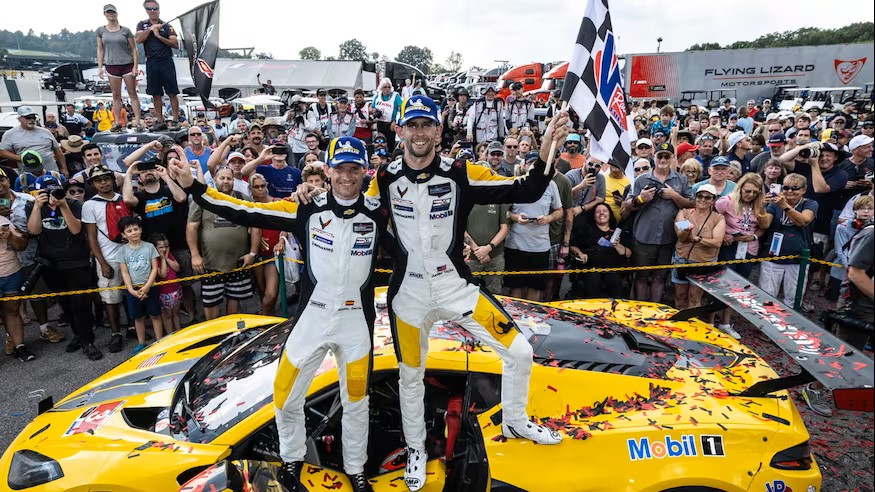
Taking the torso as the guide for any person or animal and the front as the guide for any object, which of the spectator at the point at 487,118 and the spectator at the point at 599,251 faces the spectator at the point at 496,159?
the spectator at the point at 487,118

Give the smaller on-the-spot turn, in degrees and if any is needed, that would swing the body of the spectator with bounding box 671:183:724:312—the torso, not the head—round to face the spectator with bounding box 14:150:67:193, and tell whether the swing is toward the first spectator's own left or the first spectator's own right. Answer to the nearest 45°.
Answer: approximately 90° to the first spectator's own right

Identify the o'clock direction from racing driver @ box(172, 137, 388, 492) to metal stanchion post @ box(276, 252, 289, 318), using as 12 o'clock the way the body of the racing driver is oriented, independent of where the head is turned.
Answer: The metal stanchion post is roughly at 6 o'clock from the racing driver.

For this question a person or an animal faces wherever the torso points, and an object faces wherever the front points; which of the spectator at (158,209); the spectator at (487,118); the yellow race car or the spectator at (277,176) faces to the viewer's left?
the yellow race car

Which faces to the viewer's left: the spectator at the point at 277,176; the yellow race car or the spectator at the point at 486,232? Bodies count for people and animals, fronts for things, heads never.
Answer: the yellow race car

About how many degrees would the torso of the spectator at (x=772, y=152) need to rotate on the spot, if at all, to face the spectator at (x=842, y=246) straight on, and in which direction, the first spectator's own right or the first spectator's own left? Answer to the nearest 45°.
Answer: approximately 45° to the first spectator's own left

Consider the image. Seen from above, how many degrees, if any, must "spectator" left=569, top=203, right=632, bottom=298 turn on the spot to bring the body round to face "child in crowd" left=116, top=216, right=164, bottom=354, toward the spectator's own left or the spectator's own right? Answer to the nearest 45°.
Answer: approximately 45° to the spectator's own right

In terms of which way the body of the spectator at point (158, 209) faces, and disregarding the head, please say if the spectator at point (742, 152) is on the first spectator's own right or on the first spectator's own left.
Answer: on the first spectator's own left
